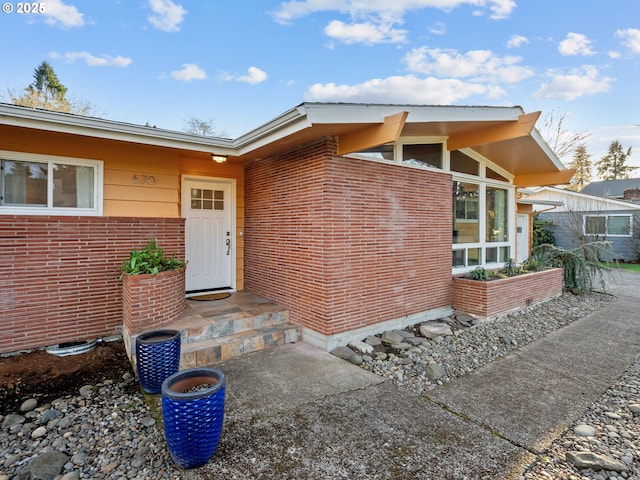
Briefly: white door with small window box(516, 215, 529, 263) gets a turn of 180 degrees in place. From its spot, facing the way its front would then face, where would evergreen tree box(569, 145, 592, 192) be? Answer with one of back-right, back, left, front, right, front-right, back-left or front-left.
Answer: front-right

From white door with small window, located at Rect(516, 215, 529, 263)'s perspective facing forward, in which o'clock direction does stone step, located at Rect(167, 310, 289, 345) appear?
The stone step is roughly at 2 o'clock from the white door with small window.

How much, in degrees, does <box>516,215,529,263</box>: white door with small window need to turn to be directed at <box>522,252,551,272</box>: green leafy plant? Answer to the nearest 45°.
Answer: approximately 45° to its right

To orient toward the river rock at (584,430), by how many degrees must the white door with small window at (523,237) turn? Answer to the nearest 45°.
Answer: approximately 45° to its right

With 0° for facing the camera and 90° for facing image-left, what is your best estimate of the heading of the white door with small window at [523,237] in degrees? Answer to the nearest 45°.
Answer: approximately 315°

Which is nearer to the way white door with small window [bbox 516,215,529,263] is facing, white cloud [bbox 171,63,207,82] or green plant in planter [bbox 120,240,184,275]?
the green plant in planter

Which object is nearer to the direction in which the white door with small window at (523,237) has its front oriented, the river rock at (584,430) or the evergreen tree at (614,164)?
the river rock

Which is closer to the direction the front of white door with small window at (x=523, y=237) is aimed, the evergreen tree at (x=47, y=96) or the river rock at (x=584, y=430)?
the river rock

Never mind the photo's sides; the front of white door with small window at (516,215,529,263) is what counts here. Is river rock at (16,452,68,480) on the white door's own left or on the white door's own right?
on the white door's own right

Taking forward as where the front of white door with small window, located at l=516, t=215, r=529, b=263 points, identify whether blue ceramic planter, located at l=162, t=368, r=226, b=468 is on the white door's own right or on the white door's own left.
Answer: on the white door's own right

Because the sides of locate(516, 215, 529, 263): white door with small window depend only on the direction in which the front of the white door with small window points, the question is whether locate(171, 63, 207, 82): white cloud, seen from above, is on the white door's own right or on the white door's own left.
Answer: on the white door's own right

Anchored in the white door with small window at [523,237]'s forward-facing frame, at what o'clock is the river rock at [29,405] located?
The river rock is roughly at 2 o'clock from the white door with small window.

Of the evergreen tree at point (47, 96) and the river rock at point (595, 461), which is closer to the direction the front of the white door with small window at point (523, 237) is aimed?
the river rock
